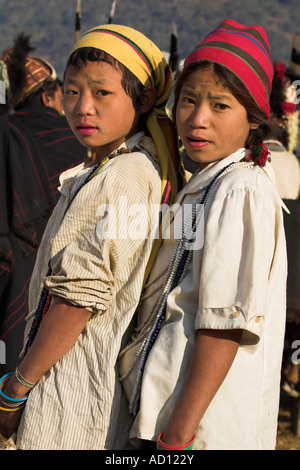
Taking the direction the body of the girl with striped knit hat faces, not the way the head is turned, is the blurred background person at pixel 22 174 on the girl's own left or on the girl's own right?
on the girl's own right

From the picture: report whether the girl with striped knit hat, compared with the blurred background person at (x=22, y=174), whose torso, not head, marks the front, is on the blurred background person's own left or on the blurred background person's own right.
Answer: on the blurred background person's own right

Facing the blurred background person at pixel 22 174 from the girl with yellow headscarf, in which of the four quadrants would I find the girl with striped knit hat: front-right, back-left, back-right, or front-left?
back-right

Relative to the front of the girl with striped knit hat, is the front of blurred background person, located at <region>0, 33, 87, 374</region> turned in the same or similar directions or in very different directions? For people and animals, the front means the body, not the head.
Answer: very different directions

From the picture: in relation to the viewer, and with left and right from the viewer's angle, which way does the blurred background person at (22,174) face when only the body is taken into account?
facing away from the viewer and to the right of the viewer

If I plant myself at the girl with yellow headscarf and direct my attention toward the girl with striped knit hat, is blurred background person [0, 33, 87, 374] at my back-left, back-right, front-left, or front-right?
back-left

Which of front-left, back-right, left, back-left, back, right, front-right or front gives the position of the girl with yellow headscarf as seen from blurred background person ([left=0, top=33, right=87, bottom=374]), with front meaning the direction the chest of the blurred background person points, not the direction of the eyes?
back-right

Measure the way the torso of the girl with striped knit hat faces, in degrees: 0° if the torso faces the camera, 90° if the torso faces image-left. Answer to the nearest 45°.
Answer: approximately 45°
